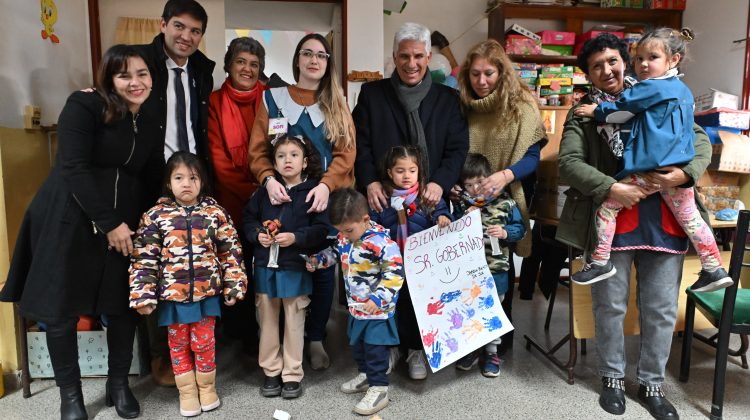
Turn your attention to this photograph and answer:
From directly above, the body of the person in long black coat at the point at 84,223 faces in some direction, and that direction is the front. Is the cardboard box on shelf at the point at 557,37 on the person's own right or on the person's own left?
on the person's own left

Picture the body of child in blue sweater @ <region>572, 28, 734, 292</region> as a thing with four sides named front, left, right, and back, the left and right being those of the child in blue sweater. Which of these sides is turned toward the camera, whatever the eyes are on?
left

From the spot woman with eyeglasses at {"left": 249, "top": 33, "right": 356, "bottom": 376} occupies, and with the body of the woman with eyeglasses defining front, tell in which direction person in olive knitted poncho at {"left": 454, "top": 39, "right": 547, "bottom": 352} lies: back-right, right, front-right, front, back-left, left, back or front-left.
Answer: left

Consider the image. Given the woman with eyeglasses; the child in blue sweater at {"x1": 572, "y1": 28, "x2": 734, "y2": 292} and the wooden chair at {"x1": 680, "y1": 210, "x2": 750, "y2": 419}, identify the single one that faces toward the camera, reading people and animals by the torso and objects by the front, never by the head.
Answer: the woman with eyeglasses

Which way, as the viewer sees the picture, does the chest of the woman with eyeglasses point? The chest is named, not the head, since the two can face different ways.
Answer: toward the camera

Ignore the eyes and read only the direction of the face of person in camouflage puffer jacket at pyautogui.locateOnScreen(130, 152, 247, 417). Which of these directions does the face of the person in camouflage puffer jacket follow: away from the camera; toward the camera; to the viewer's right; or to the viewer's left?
toward the camera

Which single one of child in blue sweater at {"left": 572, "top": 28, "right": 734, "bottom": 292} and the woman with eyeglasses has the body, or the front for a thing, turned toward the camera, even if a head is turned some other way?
the woman with eyeglasses

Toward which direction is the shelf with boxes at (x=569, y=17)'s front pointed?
toward the camera

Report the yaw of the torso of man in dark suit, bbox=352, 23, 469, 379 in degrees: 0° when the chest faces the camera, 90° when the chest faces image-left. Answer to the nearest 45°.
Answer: approximately 0°

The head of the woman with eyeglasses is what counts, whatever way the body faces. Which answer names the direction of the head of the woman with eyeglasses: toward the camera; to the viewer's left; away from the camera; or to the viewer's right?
toward the camera
